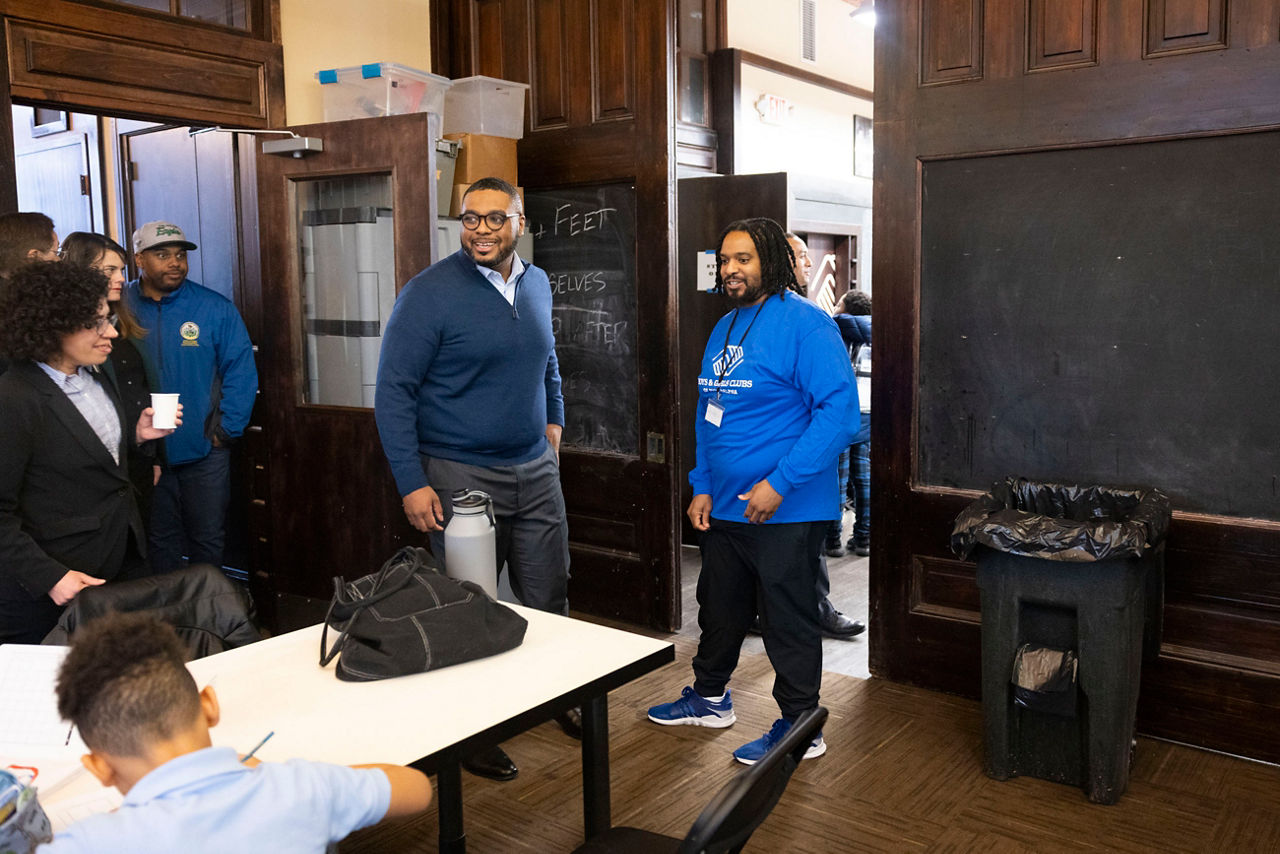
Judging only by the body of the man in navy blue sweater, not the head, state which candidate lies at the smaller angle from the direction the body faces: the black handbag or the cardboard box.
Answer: the black handbag

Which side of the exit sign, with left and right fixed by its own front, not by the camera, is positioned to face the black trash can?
front

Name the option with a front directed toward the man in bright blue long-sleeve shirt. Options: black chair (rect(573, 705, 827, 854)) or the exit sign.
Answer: the exit sign

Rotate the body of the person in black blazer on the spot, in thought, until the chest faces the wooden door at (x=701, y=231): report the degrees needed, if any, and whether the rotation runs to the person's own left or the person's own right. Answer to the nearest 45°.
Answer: approximately 90° to the person's own left

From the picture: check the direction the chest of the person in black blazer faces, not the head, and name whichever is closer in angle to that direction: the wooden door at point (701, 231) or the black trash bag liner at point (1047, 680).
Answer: the black trash bag liner

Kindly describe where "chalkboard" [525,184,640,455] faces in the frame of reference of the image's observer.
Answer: facing the viewer and to the left of the viewer

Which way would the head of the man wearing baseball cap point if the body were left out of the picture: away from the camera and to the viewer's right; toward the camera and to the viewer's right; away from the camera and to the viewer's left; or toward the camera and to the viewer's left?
toward the camera and to the viewer's right

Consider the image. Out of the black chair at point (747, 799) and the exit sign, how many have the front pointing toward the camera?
1

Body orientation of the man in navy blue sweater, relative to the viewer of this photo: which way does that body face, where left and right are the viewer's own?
facing the viewer and to the right of the viewer

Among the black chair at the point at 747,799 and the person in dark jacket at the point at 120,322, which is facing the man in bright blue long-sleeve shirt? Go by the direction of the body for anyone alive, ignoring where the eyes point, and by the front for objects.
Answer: the person in dark jacket

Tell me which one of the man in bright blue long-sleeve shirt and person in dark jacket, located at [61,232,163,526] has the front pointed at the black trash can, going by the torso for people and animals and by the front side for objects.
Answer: the person in dark jacket

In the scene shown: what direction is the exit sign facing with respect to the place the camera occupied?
facing the viewer

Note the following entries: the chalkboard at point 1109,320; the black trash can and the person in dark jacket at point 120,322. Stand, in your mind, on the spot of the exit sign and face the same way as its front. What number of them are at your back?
0

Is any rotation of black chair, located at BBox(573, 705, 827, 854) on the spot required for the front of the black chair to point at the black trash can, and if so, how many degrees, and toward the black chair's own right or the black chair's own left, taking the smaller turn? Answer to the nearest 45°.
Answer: approximately 135° to the black chair's own right

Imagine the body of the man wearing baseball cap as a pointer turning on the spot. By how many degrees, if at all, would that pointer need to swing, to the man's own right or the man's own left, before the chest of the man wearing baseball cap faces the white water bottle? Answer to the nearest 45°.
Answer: approximately 45° to the man's own left

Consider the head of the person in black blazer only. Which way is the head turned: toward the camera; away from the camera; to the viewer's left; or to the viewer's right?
to the viewer's right

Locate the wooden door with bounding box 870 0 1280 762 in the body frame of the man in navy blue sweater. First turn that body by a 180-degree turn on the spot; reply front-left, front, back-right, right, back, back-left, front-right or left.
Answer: back-right

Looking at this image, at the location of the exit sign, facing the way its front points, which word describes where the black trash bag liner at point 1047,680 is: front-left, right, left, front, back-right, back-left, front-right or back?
front
